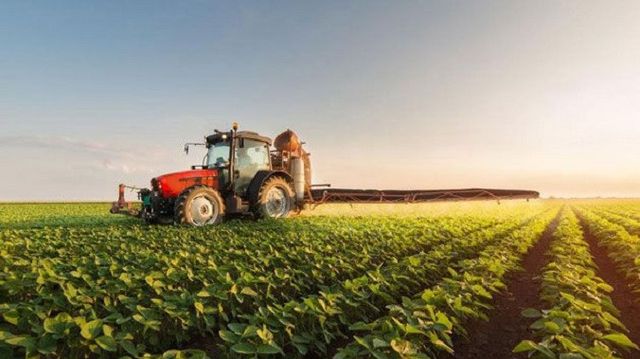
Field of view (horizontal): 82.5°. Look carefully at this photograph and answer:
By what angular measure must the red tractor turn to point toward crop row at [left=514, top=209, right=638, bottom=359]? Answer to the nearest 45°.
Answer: approximately 90° to its left

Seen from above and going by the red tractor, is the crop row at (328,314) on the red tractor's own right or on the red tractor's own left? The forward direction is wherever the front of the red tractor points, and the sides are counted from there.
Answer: on the red tractor's own left

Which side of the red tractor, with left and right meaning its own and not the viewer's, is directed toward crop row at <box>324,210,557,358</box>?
left

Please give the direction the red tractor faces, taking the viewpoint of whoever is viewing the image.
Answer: facing the viewer and to the left of the viewer
